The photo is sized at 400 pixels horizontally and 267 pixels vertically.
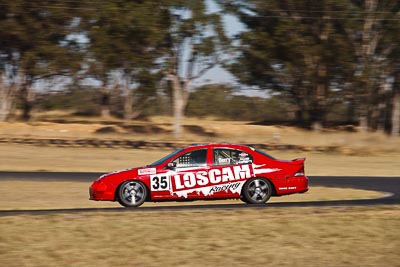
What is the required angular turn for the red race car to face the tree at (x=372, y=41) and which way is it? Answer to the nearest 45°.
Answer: approximately 90° to its right

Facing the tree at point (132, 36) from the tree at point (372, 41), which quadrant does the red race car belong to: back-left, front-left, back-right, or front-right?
front-left

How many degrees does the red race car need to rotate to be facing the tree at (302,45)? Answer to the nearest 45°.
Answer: approximately 90° to its right

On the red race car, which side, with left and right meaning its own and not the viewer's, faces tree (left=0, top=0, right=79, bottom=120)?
right

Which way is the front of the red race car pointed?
to the viewer's left

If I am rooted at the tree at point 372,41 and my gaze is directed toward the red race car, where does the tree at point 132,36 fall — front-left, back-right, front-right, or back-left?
front-right

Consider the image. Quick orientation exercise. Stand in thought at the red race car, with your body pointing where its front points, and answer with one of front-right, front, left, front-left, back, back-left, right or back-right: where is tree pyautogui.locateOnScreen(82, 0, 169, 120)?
right
